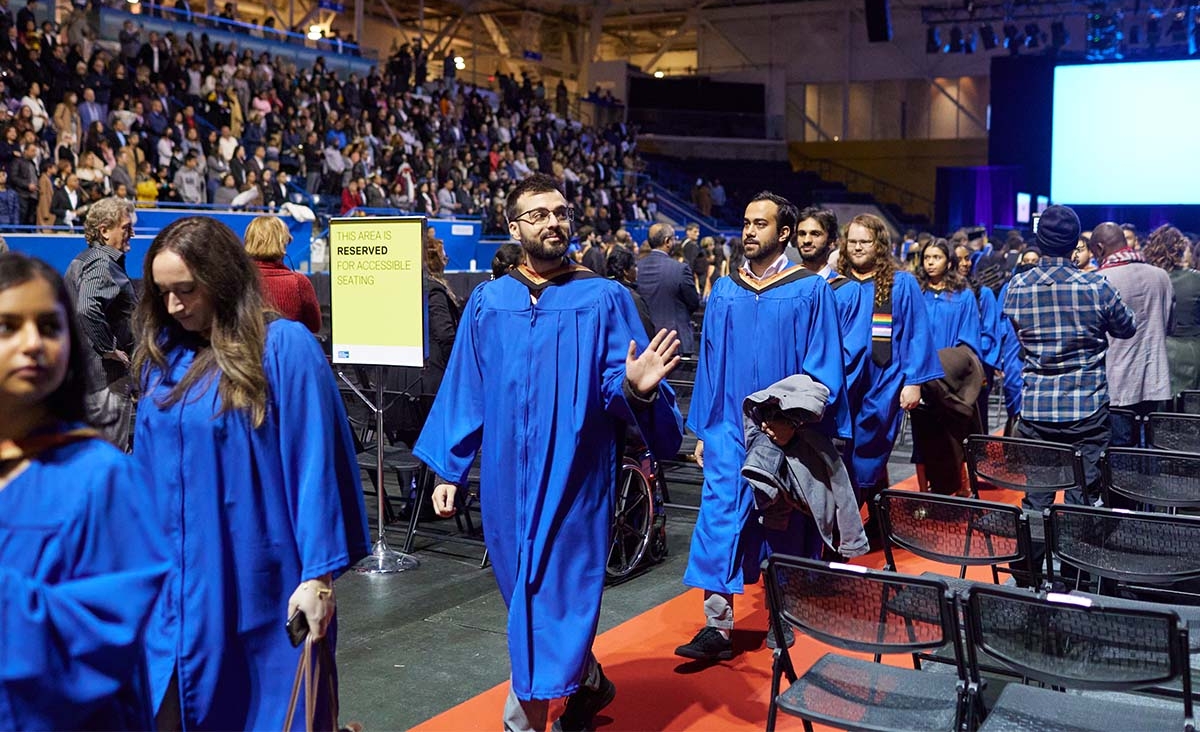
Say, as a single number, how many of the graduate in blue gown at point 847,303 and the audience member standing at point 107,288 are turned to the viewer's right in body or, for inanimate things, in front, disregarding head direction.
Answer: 1

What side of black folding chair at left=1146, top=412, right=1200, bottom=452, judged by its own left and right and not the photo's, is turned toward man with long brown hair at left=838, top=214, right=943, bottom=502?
left

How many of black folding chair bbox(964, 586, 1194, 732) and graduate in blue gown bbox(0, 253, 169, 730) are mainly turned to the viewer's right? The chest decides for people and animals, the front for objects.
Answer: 0

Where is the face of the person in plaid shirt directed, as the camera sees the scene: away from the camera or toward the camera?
away from the camera

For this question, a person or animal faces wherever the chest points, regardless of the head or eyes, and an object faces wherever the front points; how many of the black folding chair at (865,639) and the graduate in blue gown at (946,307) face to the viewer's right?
0

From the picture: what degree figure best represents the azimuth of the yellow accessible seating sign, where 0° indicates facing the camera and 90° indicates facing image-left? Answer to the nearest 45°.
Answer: approximately 0°

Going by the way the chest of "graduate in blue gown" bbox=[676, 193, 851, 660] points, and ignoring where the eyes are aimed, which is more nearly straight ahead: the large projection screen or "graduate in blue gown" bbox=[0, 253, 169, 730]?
the graduate in blue gown

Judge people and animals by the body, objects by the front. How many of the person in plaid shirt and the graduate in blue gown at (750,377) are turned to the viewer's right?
0

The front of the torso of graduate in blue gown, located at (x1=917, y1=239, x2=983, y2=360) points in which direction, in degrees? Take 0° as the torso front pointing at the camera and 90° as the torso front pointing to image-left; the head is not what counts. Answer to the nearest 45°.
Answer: approximately 45°

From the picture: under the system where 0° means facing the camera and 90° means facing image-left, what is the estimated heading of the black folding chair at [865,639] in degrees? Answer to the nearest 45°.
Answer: approximately 180°
